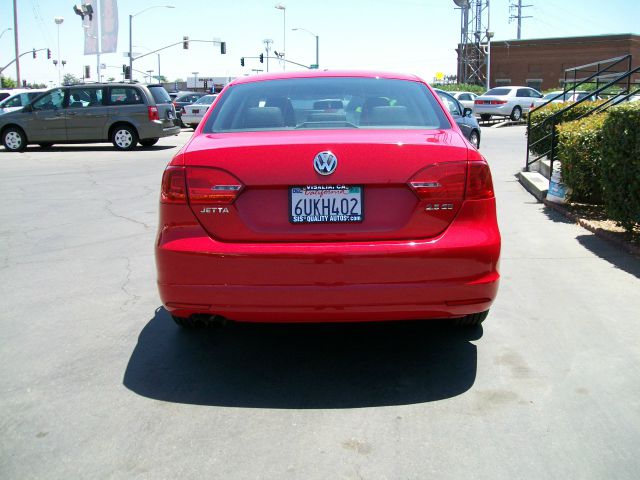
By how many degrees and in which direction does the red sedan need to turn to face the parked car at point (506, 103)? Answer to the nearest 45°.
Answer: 0° — it already faces it

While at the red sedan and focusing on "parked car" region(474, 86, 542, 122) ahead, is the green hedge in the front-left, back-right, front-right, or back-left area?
front-right

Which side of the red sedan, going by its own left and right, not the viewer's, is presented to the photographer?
back

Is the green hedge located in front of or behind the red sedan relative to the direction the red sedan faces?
in front

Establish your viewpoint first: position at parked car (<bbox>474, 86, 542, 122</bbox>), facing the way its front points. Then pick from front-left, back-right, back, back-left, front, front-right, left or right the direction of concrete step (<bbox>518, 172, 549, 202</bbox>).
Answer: back-right

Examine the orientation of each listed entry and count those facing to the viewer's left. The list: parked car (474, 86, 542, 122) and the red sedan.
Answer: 0

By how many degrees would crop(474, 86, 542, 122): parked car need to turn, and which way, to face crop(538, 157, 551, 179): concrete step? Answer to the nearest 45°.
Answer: approximately 135° to its right

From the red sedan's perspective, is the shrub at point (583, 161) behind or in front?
in front

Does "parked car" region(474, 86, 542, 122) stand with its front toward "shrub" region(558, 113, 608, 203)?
no

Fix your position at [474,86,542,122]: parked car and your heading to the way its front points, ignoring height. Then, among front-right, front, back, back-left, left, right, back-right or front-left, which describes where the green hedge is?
back-right

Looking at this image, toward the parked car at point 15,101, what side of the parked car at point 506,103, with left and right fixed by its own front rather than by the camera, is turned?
back

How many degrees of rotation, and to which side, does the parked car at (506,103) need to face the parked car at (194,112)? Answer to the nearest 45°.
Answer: approximately 180°
